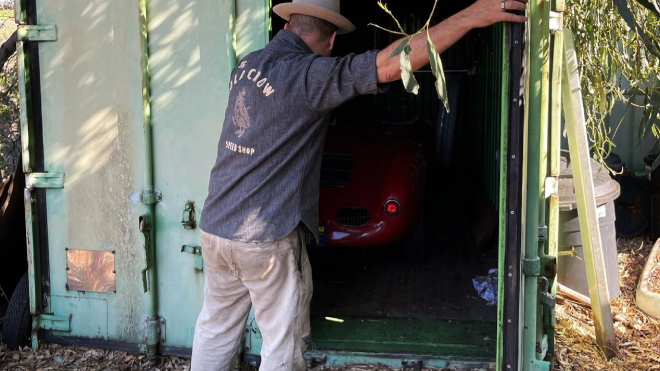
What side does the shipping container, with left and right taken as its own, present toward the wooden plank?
left

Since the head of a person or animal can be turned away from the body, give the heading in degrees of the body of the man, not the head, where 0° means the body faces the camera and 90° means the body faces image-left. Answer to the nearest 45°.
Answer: approximately 225°

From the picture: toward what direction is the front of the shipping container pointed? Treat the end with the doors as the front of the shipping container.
toward the camera

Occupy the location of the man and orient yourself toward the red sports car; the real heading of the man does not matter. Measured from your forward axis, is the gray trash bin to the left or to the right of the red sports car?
right

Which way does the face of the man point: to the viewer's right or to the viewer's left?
to the viewer's right

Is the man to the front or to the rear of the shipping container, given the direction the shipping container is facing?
to the front
